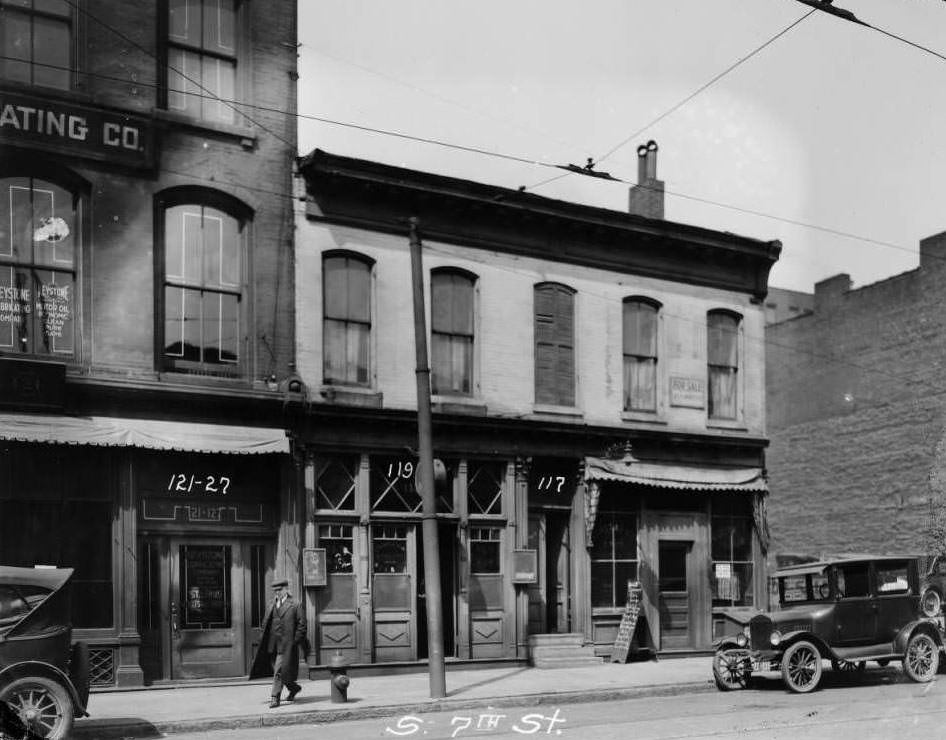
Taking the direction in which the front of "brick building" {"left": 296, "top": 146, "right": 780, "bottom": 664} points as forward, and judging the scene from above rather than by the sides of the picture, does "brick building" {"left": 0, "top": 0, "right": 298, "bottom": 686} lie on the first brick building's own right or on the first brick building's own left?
on the first brick building's own right

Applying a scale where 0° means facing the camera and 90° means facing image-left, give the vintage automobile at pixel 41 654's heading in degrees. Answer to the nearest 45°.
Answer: approximately 90°

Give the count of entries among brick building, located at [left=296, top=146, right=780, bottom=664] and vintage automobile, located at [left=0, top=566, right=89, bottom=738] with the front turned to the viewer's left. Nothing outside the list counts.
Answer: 1

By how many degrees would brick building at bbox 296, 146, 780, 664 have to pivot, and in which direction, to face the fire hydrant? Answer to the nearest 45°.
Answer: approximately 45° to its right

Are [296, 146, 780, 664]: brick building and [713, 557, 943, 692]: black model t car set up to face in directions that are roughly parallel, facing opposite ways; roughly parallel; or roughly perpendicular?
roughly perpendicular

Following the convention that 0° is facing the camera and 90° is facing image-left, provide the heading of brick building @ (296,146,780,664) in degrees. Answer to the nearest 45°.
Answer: approximately 315°
